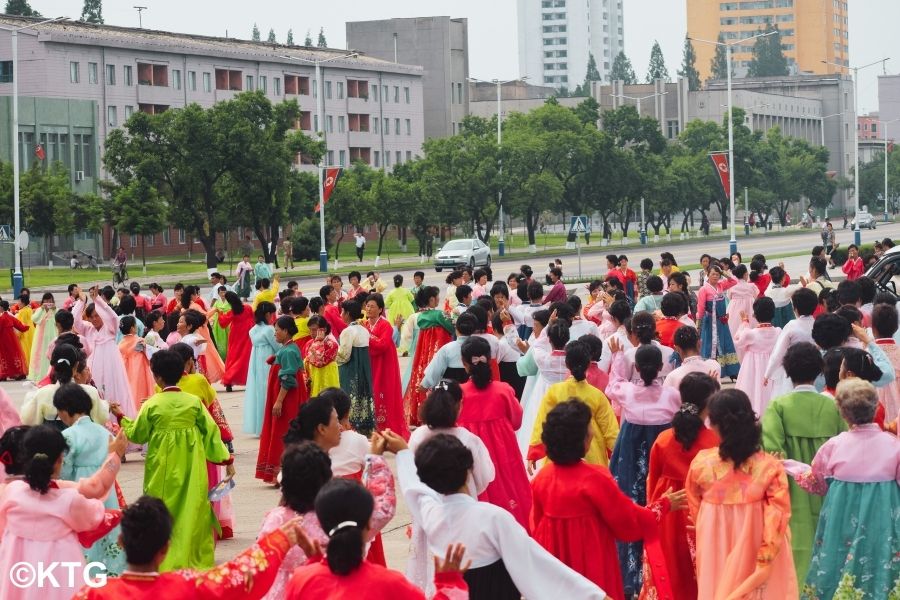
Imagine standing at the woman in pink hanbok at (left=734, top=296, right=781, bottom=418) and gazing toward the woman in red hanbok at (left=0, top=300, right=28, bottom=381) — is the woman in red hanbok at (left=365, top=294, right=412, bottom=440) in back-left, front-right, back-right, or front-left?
front-left

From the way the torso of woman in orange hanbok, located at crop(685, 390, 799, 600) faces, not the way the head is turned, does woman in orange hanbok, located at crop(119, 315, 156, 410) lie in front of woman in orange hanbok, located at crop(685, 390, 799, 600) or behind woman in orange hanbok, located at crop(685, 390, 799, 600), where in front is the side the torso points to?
in front

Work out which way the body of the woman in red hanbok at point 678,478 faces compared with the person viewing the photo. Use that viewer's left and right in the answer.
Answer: facing away from the viewer and to the right of the viewer

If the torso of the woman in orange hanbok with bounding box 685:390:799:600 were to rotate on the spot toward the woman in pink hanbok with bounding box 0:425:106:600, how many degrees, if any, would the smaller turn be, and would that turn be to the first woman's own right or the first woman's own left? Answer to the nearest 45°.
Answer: approximately 90° to the first woman's own left

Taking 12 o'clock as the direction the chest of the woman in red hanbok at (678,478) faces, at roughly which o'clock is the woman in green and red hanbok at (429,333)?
the woman in green and red hanbok at (429,333) is roughly at 10 o'clock from the woman in red hanbok at (678,478).

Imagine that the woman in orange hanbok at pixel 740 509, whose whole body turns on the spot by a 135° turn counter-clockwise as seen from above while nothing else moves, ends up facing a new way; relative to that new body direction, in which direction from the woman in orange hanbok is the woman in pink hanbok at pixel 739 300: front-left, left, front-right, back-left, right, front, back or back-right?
back-right

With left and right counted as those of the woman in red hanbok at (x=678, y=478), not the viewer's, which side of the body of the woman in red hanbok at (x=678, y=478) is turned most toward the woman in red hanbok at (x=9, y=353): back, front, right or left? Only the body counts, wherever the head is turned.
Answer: left

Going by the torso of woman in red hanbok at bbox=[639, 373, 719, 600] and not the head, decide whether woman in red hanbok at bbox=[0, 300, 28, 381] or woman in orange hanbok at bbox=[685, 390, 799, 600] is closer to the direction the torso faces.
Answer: the woman in red hanbok

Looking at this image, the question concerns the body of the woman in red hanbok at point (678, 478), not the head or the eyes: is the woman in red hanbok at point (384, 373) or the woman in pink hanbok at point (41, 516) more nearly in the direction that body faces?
the woman in red hanbok

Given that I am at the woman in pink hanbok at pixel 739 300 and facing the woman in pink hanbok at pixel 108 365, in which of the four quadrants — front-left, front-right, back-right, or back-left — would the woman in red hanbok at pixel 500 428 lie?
front-left

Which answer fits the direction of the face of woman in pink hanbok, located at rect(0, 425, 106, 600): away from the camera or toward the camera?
away from the camera

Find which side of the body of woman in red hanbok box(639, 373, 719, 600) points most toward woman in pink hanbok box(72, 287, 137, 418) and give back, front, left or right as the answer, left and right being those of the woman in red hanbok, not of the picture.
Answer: left

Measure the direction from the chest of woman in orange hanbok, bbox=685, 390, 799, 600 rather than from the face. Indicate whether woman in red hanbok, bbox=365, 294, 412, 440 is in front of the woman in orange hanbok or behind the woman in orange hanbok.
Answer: in front

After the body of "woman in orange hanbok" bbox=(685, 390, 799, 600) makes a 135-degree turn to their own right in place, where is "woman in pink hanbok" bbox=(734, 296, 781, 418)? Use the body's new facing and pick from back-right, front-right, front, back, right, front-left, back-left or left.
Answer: back-left

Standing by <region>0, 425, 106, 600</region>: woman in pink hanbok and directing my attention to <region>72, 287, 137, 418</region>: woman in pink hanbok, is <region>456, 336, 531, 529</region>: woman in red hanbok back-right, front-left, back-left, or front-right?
front-right

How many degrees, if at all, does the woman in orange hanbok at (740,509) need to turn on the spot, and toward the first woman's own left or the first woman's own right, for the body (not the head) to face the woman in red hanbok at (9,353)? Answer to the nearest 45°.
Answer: approximately 45° to the first woman's own left

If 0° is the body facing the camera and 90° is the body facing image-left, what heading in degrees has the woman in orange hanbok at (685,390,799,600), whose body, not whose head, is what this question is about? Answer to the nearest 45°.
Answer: approximately 180°

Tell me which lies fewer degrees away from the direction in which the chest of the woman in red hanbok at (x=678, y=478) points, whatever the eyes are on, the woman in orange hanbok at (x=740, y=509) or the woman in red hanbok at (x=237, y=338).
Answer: the woman in red hanbok

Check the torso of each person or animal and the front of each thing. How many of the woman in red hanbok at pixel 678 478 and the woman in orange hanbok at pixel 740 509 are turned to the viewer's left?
0

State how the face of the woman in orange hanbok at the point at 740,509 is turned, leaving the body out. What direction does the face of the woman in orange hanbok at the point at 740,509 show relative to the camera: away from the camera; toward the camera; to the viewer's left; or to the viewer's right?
away from the camera
